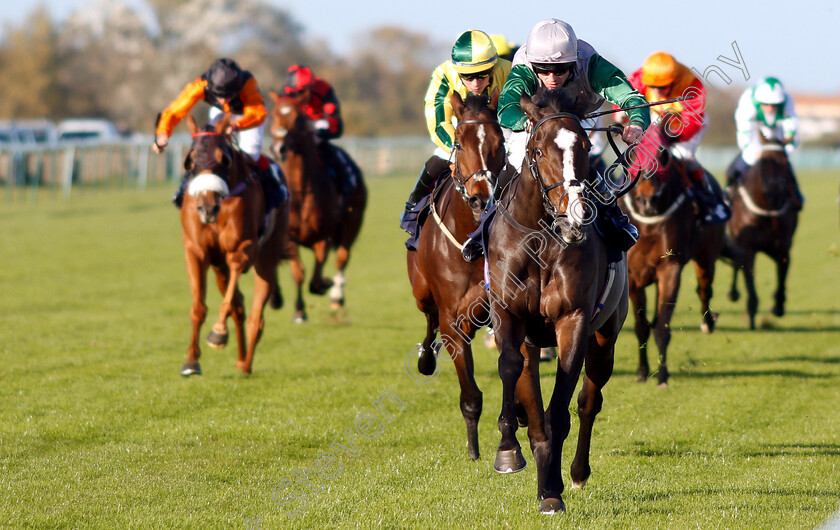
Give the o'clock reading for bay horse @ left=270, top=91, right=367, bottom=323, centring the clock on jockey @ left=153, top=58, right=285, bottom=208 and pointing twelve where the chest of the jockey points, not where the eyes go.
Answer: The bay horse is roughly at 7 o'clock from the jockey.

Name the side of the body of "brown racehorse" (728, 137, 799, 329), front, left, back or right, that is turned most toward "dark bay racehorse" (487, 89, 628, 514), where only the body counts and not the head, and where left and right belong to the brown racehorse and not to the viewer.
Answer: front

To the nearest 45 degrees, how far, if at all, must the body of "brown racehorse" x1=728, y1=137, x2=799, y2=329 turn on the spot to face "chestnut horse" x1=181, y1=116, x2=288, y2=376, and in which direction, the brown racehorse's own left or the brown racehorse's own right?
approximately 45° to the brown racehorse's own right

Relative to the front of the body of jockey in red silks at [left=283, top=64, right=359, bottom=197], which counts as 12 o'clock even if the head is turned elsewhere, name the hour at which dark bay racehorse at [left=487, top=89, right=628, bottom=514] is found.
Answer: The dark bay racehorse is roughly at 10 o'clock from the jockey in red silks.

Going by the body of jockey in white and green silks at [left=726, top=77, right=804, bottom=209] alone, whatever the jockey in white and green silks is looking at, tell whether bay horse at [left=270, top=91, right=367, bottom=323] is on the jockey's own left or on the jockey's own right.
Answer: on the jockey's own right

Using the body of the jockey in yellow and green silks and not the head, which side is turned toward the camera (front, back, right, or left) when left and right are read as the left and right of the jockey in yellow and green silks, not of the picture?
front

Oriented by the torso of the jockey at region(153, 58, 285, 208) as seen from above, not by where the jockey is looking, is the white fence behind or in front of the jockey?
behind

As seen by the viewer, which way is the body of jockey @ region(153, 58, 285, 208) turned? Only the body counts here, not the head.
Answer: toward the camera

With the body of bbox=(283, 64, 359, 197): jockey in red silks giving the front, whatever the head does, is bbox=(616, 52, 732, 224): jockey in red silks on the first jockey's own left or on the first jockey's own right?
on the first jockey's own left

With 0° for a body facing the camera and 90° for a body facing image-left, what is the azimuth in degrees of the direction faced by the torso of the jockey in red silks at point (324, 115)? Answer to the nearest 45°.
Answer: approximately 45°

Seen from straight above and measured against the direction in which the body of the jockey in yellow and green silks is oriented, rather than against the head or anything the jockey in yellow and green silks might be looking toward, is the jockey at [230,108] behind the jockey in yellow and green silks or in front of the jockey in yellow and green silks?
behind

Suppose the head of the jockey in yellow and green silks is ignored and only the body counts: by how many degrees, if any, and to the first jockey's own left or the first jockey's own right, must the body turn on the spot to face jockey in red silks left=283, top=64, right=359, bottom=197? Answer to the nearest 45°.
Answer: approximately 180°
